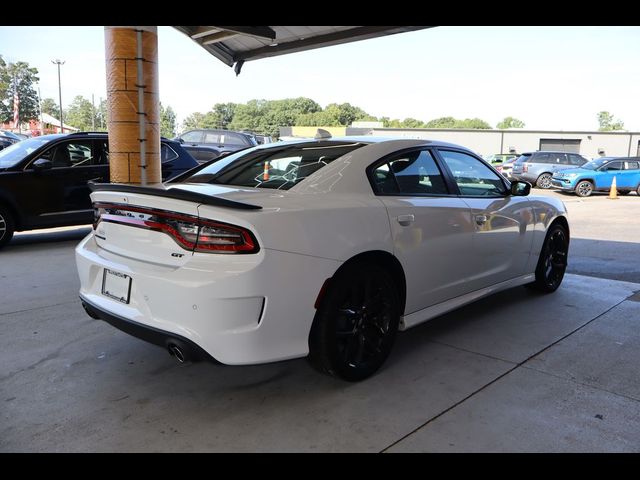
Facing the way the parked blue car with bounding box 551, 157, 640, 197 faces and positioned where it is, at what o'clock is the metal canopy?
The metal canopy is roughly at 11 o'clock from the parked blue car.

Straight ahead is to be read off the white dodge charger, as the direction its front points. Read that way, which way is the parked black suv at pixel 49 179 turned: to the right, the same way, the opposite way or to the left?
the opposite way

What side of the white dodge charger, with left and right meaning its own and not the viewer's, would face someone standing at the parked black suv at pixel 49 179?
left

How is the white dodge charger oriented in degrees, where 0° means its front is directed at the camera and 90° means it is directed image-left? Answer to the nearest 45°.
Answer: approximately 225°

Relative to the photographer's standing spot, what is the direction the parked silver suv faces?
facing away from the viewer and to the right of the viewer

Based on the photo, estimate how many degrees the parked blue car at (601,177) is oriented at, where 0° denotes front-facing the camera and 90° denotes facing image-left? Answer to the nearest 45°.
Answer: approximately 45°

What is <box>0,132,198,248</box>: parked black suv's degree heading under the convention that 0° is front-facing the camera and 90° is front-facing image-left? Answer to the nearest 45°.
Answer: approximately 45°

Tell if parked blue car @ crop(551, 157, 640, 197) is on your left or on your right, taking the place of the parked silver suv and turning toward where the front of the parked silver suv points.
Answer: on your right

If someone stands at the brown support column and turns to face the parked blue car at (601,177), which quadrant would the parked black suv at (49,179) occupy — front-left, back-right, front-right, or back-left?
front-left

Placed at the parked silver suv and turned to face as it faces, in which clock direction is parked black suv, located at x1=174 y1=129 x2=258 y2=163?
The parked black suv is roughly at 6 o'clock from the parked silver suv.
